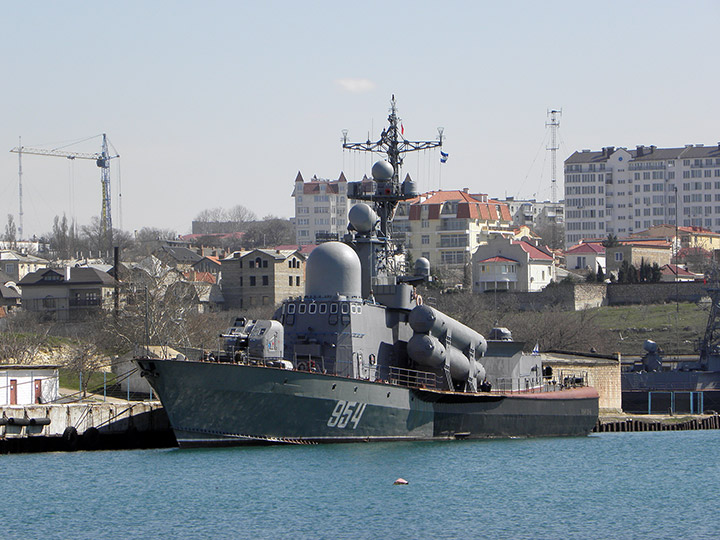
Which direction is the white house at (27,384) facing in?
toward the camera
